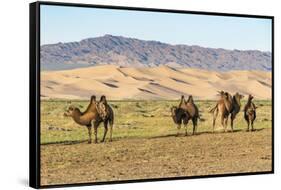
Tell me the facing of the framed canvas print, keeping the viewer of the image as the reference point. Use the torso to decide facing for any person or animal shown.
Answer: facing the viewer and to the right of the viewer
